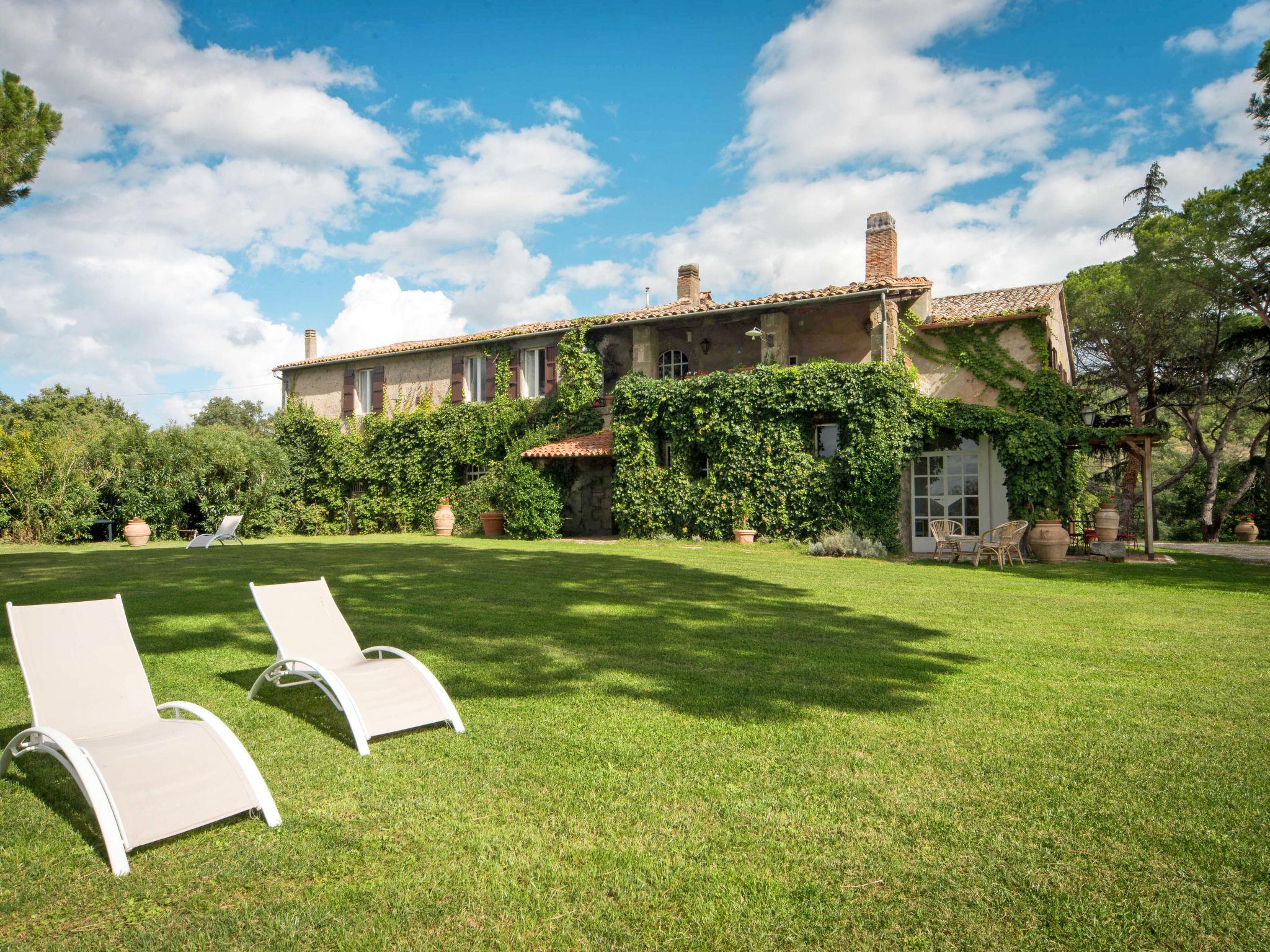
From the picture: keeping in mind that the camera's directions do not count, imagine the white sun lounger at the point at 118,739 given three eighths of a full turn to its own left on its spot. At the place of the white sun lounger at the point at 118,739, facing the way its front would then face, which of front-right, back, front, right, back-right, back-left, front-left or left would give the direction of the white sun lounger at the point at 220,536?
front

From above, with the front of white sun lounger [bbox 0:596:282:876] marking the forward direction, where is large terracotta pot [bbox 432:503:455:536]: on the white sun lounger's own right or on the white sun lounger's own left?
on the white sun lounger's own left

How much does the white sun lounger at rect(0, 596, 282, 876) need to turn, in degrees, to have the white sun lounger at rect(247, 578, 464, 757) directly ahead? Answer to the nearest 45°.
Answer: approximately 90° to its left

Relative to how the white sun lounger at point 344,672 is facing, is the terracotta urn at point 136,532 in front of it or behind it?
behind

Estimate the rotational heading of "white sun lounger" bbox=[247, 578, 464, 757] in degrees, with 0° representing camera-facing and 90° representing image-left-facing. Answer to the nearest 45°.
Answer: approximately 315°

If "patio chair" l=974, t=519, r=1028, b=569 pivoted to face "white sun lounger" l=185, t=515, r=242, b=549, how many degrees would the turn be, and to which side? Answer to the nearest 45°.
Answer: approximately 45° to its right

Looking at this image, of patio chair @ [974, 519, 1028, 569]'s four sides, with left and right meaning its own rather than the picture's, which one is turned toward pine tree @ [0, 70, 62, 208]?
front

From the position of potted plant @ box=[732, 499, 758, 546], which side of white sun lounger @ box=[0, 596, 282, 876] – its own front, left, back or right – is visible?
left

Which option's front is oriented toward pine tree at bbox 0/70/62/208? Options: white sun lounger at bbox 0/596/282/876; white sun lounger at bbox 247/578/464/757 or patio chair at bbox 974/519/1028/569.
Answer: the patio chair

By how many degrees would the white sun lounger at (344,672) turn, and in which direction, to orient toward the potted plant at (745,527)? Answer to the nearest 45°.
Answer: approximately 90° to its left

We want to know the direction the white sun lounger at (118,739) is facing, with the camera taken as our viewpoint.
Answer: facing the viewer and to the right of the viewer

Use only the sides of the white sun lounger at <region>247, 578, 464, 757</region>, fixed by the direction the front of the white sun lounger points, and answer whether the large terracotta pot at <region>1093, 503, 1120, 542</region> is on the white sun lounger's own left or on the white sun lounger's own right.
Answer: on the white sun lounger's own left

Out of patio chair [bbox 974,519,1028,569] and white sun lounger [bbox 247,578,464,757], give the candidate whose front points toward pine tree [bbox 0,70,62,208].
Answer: the patio chair
